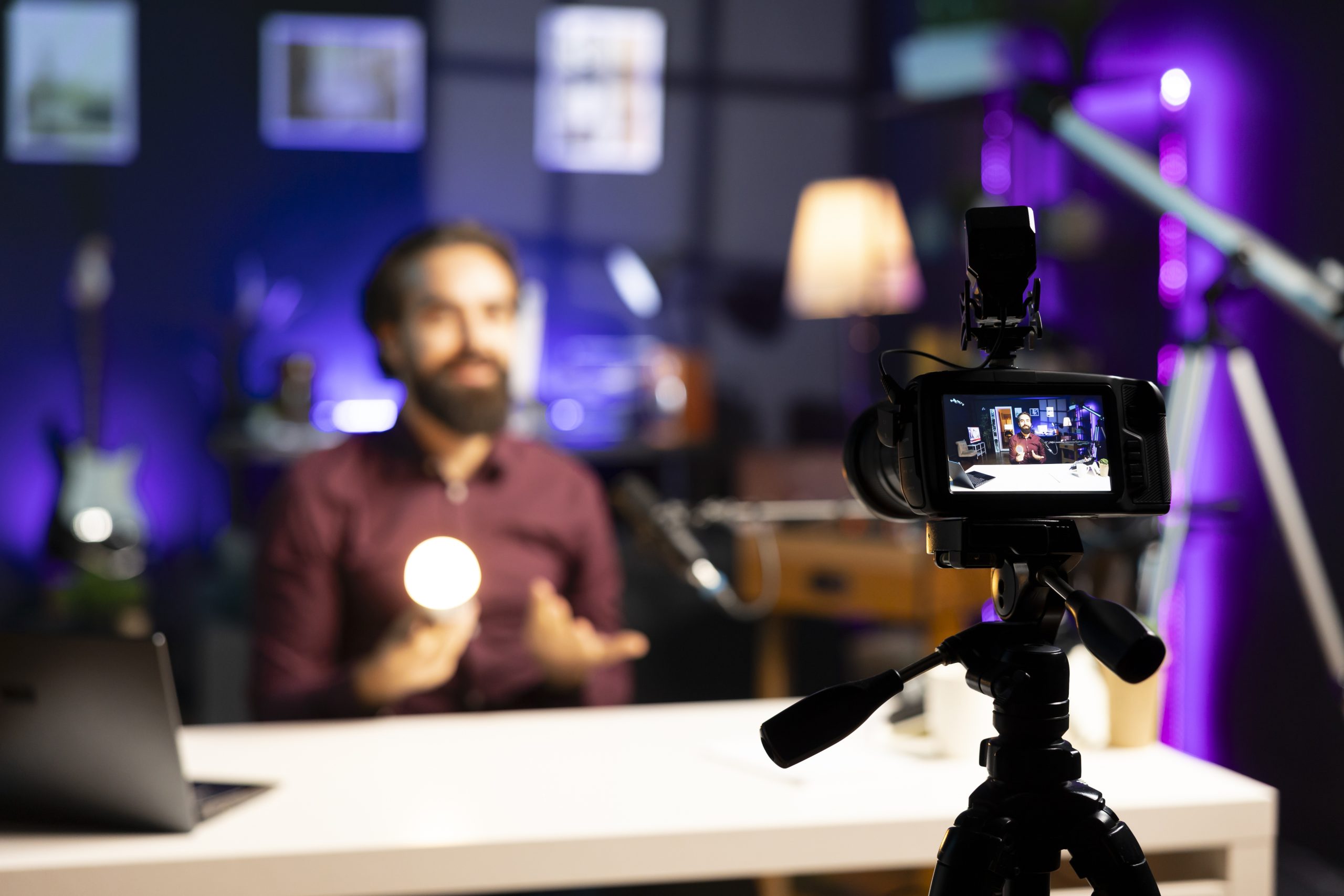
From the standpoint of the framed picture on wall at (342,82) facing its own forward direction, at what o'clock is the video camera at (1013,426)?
The video camera is roughly at 12 o'clock from the framed picture on wall.

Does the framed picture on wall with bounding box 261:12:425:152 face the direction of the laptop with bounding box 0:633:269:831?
yes

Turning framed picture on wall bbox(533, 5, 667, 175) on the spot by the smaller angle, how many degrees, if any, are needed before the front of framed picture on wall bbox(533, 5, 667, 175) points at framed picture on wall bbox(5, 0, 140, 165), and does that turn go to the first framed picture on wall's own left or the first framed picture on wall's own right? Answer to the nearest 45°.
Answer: approximately 90° to the first framed picture on wall's own right

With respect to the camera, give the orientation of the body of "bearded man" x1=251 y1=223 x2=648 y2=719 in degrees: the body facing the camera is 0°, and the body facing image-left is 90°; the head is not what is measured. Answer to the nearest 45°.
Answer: approximately 0°

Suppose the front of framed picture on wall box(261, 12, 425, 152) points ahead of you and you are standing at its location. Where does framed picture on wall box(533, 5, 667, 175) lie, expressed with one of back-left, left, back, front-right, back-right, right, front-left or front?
left

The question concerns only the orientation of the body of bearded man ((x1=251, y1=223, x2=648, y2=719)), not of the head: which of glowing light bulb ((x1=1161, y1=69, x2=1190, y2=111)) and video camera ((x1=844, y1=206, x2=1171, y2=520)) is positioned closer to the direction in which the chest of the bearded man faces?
the video camera

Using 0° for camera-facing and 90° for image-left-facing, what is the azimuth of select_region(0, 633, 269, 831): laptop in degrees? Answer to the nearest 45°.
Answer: approximately 225°

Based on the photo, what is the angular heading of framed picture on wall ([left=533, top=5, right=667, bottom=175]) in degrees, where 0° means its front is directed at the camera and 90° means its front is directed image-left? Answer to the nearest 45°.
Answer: approximately 0°

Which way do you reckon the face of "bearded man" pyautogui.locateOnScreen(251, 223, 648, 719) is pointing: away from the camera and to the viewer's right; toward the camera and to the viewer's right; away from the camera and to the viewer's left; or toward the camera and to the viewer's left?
toward the camera and to the viewer's right

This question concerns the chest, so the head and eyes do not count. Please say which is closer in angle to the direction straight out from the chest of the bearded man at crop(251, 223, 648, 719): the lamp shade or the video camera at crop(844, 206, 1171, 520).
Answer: the video camera
